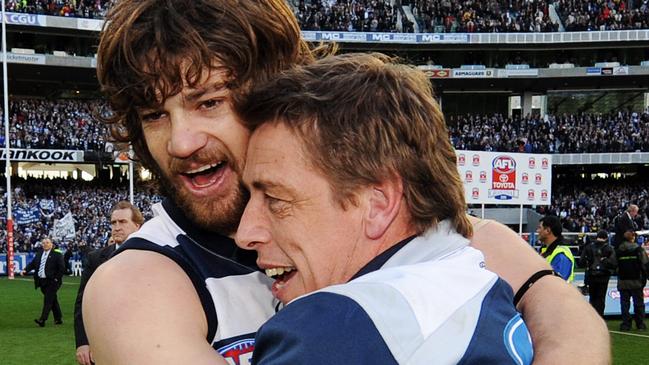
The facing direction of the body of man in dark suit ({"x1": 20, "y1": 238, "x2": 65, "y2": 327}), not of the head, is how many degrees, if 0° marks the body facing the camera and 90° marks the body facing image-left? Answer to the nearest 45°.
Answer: approximately 45°

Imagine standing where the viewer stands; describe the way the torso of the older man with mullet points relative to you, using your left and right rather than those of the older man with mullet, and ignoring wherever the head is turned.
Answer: facing away from the viewer and to the left of the viewer

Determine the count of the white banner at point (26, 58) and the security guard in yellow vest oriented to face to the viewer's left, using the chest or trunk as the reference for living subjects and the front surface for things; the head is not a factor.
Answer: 1

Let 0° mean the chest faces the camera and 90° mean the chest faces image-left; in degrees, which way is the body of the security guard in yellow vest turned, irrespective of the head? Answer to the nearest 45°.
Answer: approximately 90°

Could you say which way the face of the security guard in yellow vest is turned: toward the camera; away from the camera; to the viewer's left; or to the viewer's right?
to the viewer's left

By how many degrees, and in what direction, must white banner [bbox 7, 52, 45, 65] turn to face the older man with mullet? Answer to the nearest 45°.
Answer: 0° — it already faces them

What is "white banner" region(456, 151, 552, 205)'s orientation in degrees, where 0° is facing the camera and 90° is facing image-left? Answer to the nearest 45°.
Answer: approximately 0°

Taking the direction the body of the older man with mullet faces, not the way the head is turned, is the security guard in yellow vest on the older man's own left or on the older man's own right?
on the older man's own right

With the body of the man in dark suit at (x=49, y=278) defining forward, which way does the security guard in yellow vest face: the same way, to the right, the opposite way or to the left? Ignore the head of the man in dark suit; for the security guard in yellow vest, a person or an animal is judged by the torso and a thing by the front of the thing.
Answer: to the right

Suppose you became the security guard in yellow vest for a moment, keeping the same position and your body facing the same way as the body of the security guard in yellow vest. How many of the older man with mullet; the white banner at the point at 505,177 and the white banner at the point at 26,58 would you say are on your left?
1

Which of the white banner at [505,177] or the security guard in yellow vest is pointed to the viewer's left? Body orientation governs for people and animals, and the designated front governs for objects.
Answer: the security guard in yellow vest
